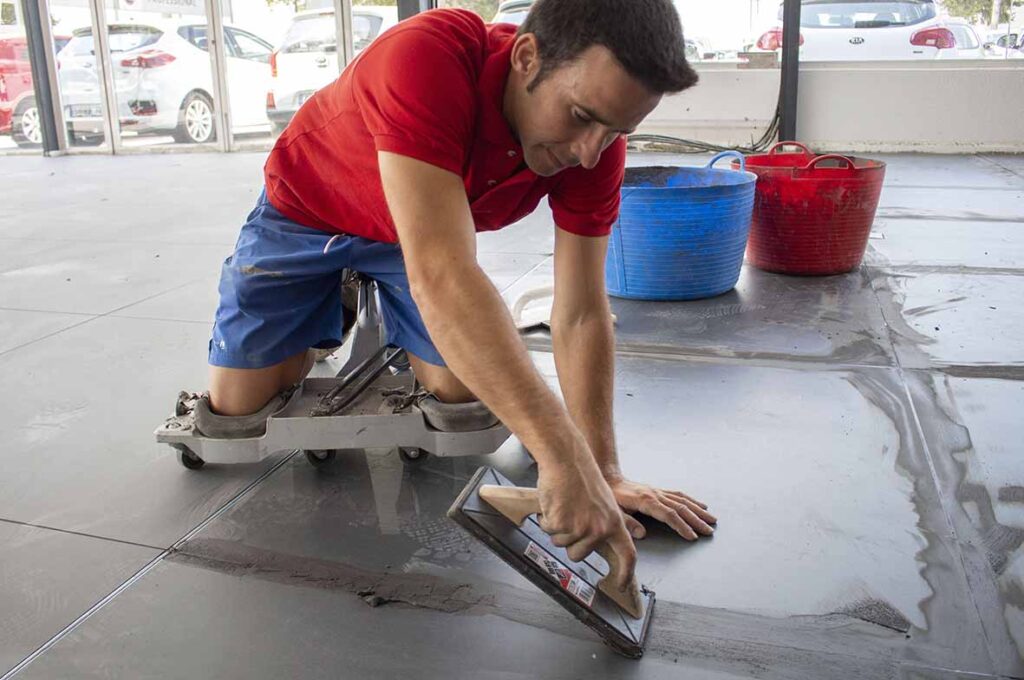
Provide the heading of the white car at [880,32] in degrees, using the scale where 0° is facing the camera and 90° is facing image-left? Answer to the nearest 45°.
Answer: approximately 180°

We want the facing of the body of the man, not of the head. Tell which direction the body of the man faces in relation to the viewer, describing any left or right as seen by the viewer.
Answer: facing the viewer and to the right of the viewer

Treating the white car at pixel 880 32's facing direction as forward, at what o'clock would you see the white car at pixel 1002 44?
the white car at pixel 1002 44 is roughly at 3 o'clock from the white car at pixel 880 32.

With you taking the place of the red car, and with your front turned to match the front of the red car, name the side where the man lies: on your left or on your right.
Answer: on your right

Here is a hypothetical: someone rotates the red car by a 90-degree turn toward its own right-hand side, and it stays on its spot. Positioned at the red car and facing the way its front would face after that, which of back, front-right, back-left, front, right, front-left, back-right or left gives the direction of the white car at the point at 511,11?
front

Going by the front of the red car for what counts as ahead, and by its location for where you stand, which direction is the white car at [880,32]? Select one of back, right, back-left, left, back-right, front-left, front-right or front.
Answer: right

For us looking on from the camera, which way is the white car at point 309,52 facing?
facing away from the viewer and to the right of the viewer

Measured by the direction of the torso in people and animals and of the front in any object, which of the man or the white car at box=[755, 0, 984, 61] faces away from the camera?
the white car

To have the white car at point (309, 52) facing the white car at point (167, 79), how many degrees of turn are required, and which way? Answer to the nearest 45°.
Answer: approximately 135° to its left

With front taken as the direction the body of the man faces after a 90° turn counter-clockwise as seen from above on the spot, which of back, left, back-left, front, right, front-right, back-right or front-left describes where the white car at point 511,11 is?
front-left

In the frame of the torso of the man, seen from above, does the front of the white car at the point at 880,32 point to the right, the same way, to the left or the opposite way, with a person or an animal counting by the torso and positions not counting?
to the left

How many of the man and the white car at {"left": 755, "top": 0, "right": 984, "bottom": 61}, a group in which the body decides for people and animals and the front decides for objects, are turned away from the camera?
1
